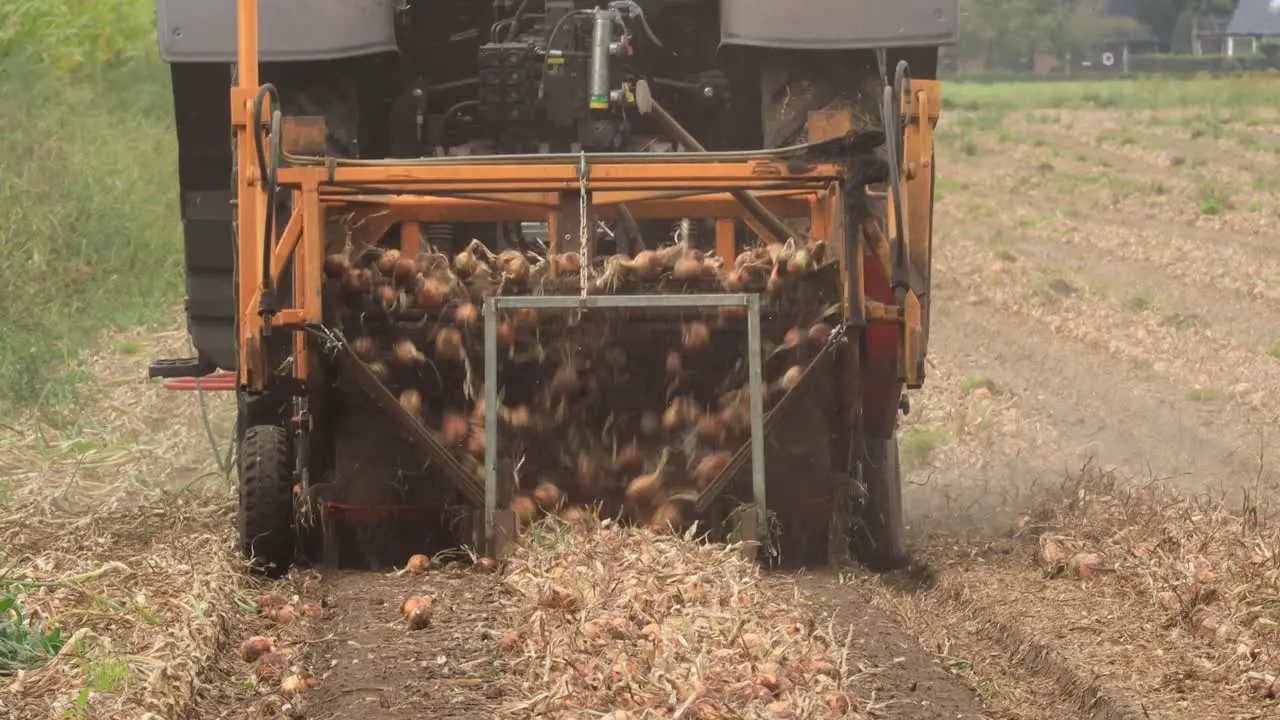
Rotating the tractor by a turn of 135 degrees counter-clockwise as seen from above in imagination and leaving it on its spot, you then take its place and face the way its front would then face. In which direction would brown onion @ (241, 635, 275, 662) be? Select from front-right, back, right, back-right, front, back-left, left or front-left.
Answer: front

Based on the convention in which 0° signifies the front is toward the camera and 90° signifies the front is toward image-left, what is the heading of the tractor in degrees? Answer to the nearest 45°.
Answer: approximately 180°
